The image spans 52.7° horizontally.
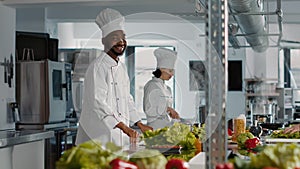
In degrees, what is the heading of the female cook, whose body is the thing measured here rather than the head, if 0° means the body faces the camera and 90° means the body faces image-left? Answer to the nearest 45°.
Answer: approximately 270°

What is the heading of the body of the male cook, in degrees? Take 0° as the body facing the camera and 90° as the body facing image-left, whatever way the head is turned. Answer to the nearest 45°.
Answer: approximately 315°

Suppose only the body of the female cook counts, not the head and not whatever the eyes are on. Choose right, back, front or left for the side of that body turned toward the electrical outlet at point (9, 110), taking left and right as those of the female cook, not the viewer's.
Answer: back

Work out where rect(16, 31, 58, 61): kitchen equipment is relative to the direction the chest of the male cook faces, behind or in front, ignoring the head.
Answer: behind

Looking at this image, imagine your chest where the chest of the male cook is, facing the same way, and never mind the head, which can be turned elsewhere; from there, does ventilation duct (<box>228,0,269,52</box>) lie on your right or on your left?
on your left

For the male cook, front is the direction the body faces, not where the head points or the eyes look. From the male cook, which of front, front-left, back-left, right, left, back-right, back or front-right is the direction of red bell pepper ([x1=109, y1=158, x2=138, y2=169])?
front-right

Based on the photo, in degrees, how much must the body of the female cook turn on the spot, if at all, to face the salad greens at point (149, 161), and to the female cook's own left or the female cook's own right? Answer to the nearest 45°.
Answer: approximately 90° to the female cook's own right

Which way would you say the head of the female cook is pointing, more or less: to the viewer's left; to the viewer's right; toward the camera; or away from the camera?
to the viewer's right

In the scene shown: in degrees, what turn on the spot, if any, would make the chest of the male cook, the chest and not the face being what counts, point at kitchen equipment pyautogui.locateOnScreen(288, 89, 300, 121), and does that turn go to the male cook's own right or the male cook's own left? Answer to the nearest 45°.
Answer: approximately 90° to the male cook's own left

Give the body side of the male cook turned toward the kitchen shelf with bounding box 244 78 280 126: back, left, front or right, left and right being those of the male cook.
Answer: left
